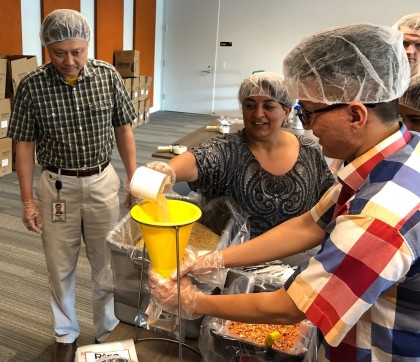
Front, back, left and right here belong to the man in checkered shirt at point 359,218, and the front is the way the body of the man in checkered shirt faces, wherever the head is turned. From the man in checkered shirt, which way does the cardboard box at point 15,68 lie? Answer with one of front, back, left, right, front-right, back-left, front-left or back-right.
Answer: front-right

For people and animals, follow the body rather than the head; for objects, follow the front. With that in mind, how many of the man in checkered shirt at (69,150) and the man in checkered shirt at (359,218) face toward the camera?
1

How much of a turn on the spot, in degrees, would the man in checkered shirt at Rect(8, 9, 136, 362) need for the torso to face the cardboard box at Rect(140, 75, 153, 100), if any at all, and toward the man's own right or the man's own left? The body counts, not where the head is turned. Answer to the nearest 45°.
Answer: approximately 180°

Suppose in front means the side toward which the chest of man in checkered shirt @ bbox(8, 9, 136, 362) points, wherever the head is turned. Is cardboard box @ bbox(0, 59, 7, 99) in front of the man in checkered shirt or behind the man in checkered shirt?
behind

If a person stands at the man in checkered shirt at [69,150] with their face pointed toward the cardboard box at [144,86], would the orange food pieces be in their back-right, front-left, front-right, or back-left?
back-right

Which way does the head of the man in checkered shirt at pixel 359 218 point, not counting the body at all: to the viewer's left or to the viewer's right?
to the viewer's left

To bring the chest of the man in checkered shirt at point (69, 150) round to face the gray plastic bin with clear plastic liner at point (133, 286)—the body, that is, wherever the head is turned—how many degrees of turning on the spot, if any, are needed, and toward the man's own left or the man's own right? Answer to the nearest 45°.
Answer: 0° — they already face it

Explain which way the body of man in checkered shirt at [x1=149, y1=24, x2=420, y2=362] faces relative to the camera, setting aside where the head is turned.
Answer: to the viewer's left

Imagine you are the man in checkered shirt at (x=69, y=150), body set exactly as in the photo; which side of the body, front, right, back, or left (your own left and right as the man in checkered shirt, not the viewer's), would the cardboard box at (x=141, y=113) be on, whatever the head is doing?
back

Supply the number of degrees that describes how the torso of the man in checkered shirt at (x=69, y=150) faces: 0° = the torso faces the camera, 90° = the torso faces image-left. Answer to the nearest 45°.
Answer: approximately 0°
